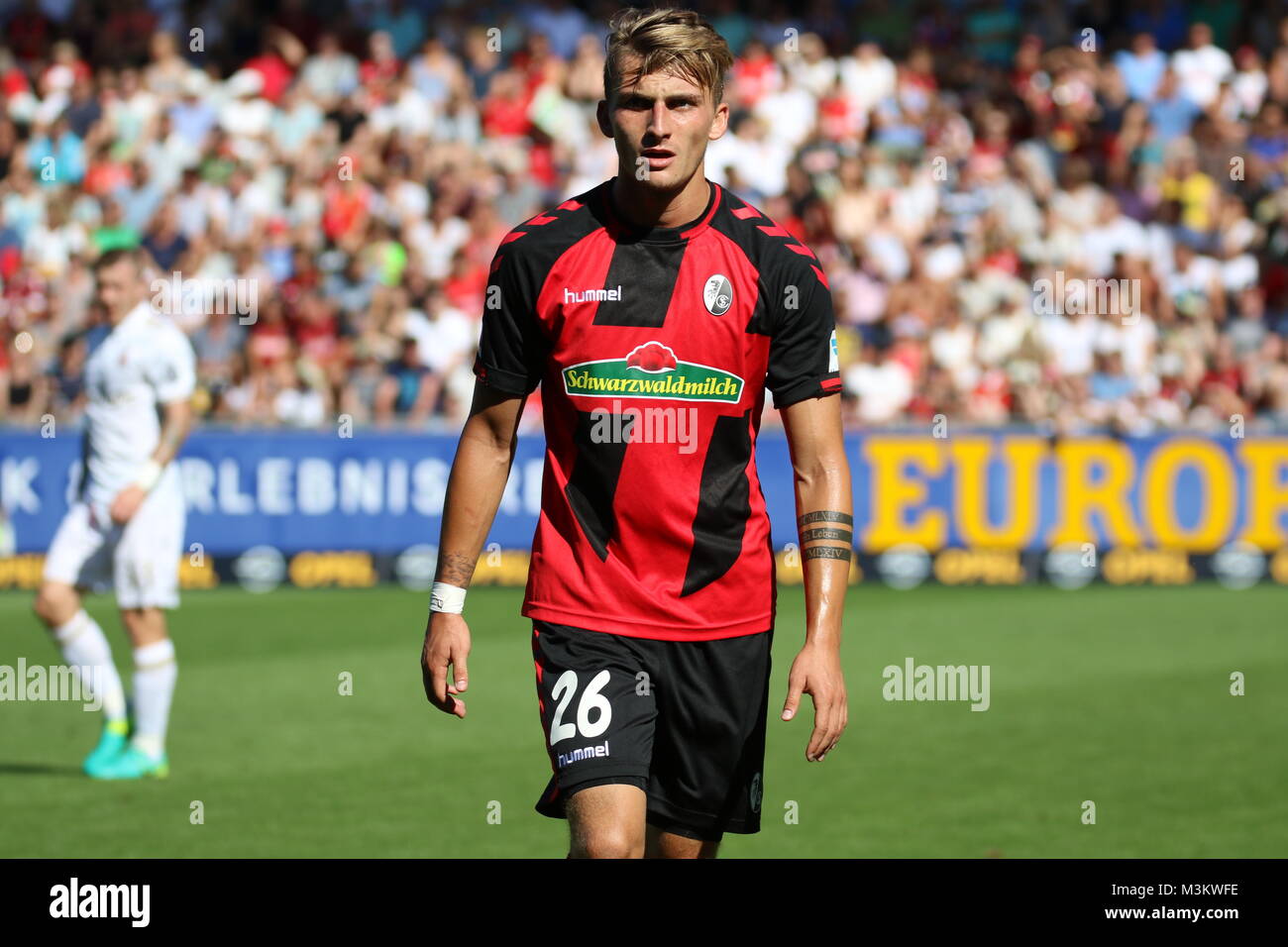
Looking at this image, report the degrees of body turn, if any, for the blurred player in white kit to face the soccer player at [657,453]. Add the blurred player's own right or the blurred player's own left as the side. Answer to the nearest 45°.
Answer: approximately 45° to the blurred player's own left

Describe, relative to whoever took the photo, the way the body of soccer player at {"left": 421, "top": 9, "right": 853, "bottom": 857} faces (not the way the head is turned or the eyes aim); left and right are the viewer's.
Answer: facing the viewer

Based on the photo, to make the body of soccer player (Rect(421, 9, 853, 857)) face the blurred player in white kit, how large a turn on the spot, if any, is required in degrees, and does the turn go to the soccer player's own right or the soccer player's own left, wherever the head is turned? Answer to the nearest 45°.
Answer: approximately 135° to the soccer player's own right

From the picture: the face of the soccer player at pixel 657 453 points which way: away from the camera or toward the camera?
toward the camera

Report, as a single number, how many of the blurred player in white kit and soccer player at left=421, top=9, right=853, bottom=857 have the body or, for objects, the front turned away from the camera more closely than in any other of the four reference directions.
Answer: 0
